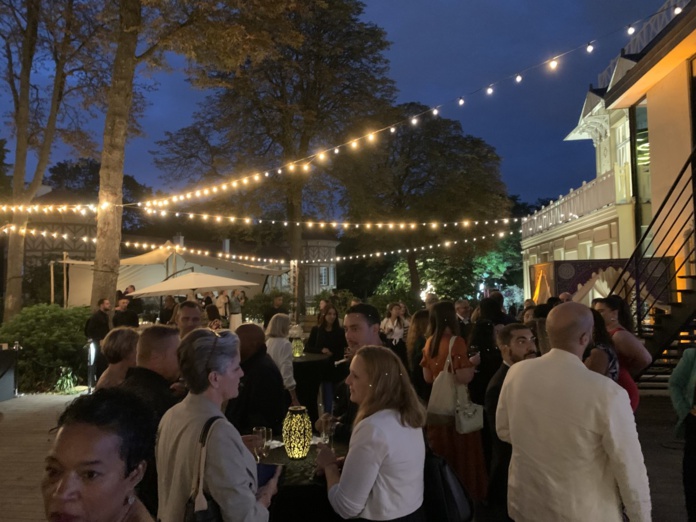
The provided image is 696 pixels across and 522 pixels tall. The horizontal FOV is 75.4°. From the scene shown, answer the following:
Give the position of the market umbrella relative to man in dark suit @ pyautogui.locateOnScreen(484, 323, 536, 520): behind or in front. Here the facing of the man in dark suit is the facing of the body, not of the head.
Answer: behind

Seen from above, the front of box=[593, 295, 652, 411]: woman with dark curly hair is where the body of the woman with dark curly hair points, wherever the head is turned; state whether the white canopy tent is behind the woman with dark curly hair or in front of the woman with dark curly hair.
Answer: in front

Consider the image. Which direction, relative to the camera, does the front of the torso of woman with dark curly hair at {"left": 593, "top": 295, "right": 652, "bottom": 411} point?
to the viewer's left

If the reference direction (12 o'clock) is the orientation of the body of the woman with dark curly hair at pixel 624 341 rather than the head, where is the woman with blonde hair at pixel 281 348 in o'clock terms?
The woman with blonde hair is roughly at 12 o'clock from the woman with dark curly hair.

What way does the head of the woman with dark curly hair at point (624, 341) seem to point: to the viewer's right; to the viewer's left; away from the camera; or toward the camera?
to the viewer's left

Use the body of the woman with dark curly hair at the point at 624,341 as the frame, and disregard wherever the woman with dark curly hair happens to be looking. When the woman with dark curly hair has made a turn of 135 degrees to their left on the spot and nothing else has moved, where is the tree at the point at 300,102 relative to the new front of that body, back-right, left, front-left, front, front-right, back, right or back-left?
back

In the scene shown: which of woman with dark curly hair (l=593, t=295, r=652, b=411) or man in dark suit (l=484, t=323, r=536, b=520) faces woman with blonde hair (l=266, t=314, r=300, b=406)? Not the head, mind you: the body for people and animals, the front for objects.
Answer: the woman with dark curly hair

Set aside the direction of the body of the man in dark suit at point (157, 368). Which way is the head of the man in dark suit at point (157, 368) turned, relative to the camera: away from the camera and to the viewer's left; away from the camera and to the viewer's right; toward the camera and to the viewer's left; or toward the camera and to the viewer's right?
away from the camera and to the viewer's right

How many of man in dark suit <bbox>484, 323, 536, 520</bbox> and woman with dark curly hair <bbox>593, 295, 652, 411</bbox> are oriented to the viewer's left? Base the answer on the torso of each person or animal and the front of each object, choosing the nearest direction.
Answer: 1

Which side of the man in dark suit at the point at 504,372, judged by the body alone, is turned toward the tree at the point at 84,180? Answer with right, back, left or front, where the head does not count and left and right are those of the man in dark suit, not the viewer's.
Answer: back

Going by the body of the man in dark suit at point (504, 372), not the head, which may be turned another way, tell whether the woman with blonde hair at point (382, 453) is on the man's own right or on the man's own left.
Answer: on the man's own right

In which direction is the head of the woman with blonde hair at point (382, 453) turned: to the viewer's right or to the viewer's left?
to the viewer's left
